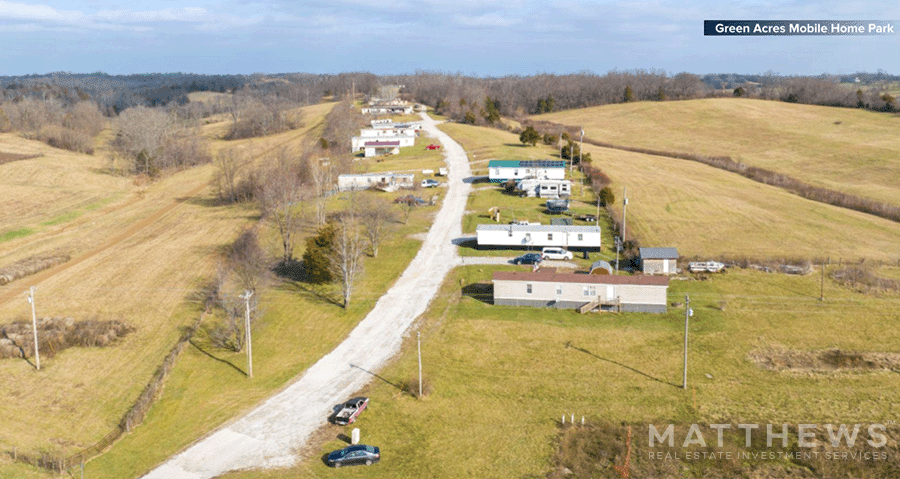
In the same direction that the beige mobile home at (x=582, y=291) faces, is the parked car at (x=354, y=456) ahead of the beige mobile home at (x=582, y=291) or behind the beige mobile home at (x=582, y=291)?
ahead

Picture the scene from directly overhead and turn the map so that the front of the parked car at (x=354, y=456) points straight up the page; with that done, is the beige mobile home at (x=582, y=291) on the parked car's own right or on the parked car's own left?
on the parked car's own right

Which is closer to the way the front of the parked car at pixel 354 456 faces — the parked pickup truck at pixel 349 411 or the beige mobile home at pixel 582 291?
the parked pickup truck

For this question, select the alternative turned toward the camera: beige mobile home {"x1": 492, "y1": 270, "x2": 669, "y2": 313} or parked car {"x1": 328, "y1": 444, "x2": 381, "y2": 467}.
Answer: the beige mobile home

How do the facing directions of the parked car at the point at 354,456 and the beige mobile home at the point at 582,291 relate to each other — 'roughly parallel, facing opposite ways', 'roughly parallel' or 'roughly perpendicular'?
roughly perpendicular

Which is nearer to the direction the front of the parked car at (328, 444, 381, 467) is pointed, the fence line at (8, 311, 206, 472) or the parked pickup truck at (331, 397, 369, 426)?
the fence line

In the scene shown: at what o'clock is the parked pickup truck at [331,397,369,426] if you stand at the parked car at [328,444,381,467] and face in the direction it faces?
the parked pickup truck at [331,397,369,426] is roughly at 3 o'clock from the parked car at [328,444,381,467].

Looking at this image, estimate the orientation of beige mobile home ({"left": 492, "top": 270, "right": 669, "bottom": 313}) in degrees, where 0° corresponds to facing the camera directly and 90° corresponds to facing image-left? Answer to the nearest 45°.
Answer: approximately 0°

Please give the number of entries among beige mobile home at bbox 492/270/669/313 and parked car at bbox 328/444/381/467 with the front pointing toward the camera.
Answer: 1

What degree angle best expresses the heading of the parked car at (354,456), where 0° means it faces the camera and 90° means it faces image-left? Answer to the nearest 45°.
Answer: approximately 90°
